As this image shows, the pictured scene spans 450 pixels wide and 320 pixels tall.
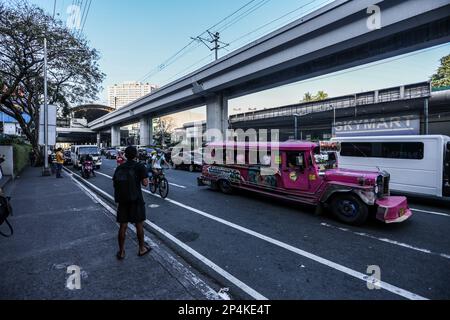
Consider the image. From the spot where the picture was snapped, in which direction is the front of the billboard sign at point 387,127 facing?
facing the viewer and to the left of the viewer

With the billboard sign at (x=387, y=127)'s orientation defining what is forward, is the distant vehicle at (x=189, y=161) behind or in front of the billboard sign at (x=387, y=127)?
in front

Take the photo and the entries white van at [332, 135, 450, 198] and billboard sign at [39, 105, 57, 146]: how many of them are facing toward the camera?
1

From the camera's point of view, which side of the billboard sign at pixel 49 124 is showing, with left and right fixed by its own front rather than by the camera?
back

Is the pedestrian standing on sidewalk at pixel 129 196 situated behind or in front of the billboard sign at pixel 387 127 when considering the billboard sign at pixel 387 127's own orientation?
in front

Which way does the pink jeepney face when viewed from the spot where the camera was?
facing the viewer and to the right of the viewer

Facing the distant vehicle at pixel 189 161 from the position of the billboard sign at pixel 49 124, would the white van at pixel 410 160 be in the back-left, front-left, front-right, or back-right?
front-right
